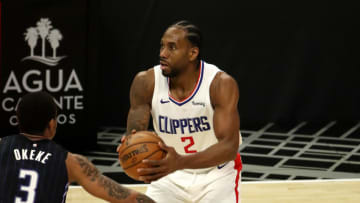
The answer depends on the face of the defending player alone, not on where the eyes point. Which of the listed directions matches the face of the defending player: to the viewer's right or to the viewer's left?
to the viewer's right

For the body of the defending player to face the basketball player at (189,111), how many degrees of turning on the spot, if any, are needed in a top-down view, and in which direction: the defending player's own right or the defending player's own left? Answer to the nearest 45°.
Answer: approximately 45° to the defending player's own right

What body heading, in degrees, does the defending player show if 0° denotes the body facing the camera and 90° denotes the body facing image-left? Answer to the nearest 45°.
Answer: approximately 180°
